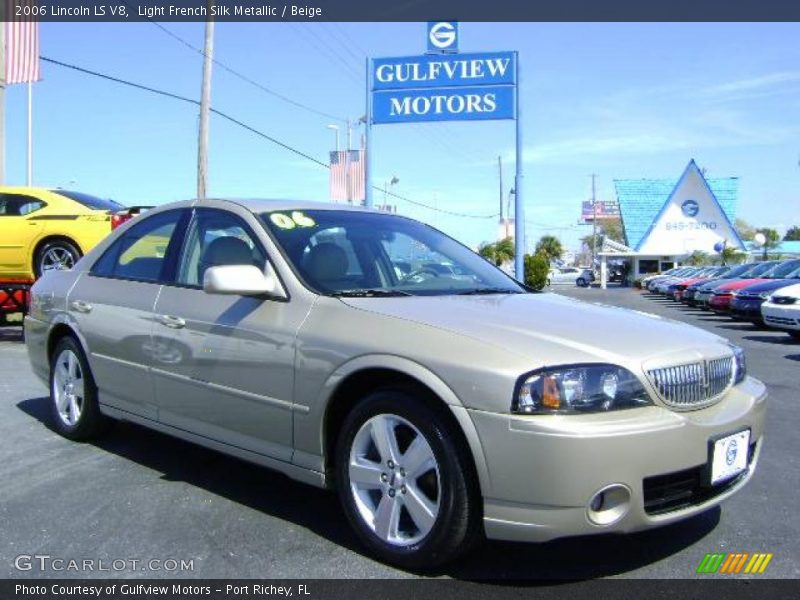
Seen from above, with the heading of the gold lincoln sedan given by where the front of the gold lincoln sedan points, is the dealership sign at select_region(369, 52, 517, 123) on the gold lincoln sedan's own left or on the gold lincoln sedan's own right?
on the gold lincoln sedan's own left

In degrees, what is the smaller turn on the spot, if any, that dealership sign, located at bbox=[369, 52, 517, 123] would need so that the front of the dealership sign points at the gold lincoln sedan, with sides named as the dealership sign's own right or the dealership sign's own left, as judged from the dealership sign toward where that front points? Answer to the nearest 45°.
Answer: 0° — it already faces it

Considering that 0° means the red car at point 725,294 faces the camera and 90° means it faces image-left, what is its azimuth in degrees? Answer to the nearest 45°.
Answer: approximately 45°

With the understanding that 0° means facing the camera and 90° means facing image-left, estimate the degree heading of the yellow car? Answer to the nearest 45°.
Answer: approximately 90°

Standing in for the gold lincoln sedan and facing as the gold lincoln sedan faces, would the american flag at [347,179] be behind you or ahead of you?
behind

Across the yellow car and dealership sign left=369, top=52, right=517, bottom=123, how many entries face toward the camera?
1

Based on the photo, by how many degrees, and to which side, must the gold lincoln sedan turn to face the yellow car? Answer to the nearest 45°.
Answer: approximately 180°

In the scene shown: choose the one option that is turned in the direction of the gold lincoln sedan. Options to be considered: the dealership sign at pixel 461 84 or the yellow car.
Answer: the dealership sign

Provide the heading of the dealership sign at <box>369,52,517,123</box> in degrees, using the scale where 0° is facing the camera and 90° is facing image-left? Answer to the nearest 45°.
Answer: approximately 0°

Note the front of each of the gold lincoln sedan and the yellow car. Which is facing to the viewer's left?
the yellow car

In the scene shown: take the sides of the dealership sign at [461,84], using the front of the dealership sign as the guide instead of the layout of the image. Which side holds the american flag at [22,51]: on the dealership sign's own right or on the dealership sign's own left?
on the dealership sign's own right

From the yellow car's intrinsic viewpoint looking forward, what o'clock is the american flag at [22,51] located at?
The american flag is roughly at 3 o'clock from the yellow car.

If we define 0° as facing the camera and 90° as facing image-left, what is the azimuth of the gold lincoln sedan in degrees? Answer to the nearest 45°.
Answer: approximately 315°
